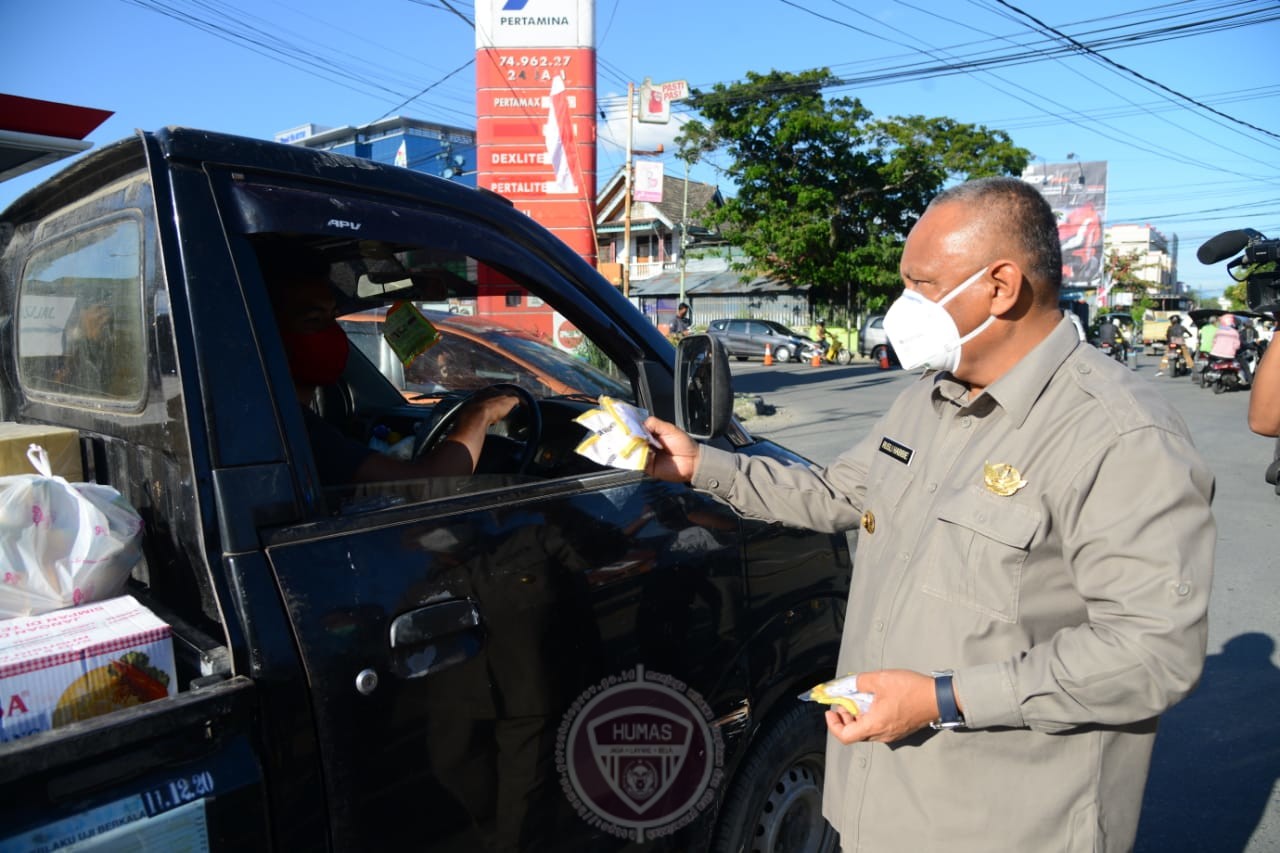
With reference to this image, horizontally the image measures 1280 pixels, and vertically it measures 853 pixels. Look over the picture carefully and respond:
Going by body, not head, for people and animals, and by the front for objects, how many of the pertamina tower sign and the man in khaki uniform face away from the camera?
0

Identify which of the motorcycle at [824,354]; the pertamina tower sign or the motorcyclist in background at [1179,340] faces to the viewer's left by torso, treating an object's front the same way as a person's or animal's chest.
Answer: the motorcycle

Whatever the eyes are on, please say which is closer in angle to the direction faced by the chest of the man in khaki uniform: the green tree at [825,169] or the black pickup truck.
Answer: the black pickup truck

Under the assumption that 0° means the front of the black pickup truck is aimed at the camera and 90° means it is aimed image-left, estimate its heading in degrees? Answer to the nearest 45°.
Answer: approximately 225°

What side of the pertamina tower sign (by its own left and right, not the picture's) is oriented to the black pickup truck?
front

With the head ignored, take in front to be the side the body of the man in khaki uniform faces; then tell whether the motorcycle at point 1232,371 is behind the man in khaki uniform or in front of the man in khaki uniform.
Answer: behind

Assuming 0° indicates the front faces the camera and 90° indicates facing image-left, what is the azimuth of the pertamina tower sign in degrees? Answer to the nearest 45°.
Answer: approximately 0°

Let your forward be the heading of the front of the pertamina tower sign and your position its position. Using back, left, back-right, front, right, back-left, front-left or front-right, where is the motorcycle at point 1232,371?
left

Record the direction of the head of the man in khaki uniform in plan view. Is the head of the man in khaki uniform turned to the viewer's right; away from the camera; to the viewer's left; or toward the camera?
to the viewer's left
